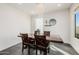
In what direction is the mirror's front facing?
toward the camera
